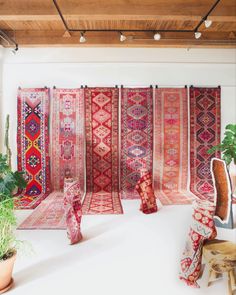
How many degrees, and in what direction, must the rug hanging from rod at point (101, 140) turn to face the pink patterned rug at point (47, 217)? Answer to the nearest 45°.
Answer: approximately 45° to its right

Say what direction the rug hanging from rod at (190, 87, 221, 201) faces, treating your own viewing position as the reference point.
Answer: facing the viewer

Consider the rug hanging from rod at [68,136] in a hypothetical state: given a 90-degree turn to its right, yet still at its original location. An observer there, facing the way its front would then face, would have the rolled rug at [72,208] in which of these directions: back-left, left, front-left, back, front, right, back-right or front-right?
left

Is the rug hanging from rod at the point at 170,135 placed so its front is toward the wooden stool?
yes

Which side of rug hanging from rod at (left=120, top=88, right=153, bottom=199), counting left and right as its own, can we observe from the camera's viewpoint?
front

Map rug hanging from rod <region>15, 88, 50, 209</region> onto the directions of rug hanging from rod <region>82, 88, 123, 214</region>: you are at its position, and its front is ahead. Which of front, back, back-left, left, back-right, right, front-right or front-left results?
right

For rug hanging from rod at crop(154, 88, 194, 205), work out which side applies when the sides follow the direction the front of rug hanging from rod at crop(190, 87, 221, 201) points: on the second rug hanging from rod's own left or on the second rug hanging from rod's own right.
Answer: on the second rug hanging from rod's own right

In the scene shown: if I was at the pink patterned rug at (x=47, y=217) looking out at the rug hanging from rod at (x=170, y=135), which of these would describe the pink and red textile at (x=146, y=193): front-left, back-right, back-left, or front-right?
front-right

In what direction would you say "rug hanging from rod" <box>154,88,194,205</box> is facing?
toward the camera

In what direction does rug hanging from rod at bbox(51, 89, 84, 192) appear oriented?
toward the camera

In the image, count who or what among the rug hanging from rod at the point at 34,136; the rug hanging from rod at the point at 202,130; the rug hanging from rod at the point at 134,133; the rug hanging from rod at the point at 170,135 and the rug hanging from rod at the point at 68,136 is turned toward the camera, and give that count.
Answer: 5

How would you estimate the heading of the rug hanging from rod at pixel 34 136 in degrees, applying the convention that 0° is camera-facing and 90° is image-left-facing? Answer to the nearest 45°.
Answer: approximately 0°

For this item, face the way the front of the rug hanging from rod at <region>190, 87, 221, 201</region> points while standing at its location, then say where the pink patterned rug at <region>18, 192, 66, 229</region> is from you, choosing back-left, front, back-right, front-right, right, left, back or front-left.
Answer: front-right
